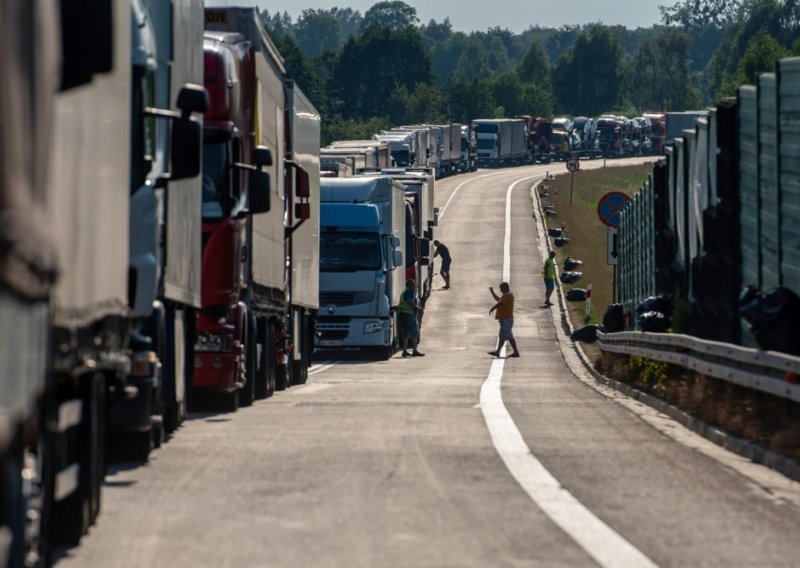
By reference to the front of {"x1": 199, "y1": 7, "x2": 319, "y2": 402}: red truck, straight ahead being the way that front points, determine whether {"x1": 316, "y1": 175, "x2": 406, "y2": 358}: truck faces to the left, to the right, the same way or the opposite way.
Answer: the same way

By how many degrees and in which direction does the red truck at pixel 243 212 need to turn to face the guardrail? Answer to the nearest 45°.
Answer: approximately 45° to its left

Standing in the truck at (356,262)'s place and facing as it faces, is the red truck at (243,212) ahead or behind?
ahead

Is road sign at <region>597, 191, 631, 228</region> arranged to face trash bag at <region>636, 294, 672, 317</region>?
yes

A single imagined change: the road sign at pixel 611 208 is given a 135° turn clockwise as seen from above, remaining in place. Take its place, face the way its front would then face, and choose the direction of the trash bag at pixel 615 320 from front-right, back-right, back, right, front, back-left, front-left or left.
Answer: back-left

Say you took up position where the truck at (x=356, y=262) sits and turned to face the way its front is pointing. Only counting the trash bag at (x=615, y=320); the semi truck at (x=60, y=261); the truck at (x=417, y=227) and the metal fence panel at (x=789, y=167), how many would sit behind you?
1

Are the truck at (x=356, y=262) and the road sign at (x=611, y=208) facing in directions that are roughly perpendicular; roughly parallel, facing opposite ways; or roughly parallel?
roughly parallel

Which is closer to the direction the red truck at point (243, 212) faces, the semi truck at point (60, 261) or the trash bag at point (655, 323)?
the semi truck

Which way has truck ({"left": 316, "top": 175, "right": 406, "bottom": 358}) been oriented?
toward the camera

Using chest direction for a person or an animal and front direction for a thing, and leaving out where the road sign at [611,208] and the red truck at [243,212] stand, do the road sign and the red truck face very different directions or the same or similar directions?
same or similar directions

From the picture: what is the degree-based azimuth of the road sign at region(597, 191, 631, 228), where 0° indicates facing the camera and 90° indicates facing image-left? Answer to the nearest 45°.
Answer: approximately 0°

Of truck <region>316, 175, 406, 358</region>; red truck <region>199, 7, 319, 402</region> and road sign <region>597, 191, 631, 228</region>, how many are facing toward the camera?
3

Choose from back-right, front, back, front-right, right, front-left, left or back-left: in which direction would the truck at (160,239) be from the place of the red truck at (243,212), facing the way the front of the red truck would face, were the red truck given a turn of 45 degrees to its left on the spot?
front-right

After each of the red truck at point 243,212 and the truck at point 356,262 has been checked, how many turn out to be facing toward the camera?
2
